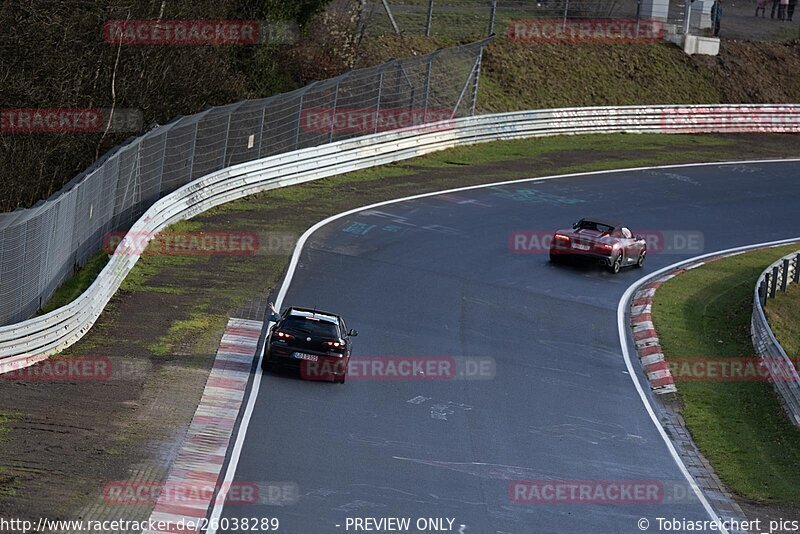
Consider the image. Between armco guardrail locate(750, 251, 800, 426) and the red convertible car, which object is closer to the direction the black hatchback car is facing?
the red convertible car

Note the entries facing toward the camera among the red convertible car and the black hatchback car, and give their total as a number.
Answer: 0

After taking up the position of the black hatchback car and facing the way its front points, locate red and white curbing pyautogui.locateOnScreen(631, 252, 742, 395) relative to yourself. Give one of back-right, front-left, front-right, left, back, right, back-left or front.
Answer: front-right

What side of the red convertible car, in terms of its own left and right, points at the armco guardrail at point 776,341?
right

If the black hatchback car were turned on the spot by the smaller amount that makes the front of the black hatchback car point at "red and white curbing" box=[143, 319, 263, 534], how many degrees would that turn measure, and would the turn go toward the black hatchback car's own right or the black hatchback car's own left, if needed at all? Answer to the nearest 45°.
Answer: approximately 135° to the black hatchback car's own left

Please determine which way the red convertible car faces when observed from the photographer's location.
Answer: facing away from the viewer and to the right of the viewer

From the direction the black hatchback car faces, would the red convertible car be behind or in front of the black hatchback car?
in front

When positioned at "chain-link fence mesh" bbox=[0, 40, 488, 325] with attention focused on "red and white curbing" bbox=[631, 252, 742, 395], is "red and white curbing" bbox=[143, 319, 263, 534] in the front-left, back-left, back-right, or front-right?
front-right

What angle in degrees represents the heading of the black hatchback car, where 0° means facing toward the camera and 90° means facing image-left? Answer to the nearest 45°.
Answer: approximately 180°

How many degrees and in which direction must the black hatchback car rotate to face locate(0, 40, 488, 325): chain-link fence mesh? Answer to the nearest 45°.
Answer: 0° — it already faces it
